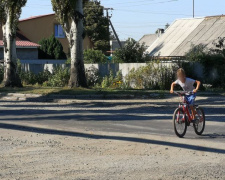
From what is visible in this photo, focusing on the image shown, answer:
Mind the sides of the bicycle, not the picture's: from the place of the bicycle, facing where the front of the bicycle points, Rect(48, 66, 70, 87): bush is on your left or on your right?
on your right

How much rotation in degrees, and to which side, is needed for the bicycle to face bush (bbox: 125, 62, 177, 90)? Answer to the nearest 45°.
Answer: approximately 135° to its right

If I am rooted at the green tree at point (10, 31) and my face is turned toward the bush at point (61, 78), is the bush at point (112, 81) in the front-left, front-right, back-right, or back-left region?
front-right

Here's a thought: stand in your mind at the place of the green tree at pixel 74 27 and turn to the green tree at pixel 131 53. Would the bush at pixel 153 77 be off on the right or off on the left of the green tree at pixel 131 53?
right
